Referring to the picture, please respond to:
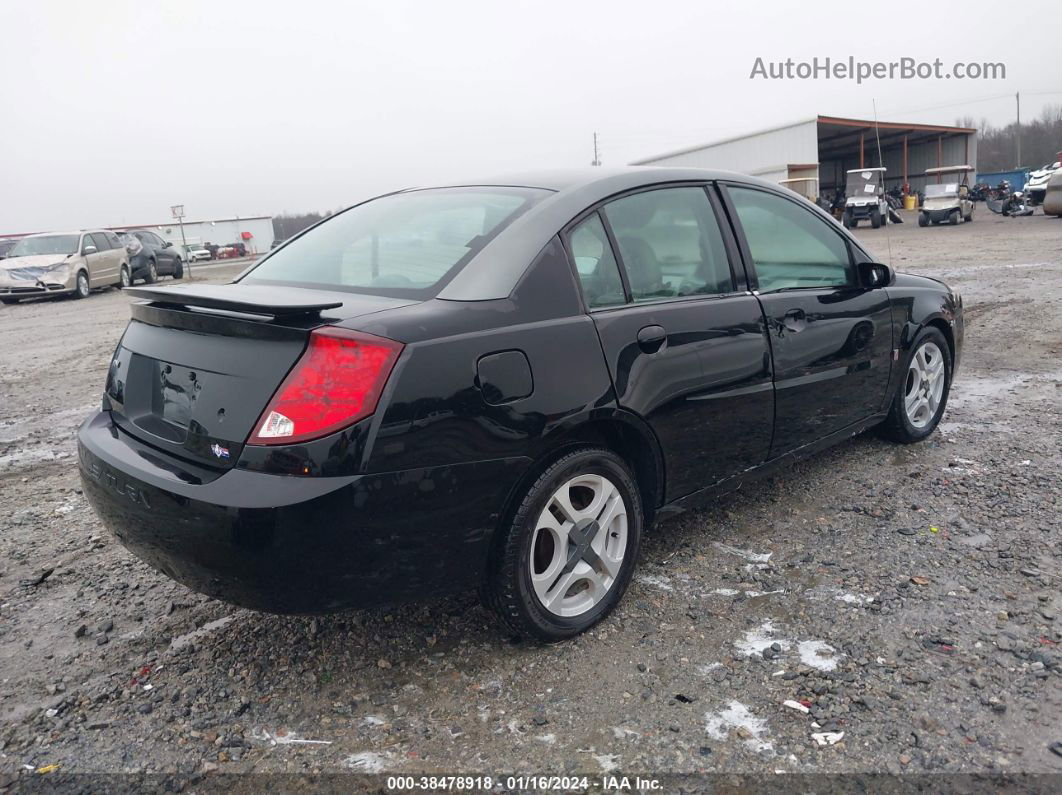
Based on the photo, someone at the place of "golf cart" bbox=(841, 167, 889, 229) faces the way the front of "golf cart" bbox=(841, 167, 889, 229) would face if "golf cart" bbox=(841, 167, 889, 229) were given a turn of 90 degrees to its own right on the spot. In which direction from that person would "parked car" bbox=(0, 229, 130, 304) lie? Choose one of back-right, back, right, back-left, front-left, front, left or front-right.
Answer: front-left

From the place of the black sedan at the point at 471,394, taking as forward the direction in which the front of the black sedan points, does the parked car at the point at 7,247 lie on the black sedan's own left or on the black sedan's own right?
on the black sedan's own left

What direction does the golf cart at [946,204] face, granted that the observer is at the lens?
facing the viewer and to the left of the viewer

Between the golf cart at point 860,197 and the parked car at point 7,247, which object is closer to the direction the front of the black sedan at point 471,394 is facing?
the golf cart

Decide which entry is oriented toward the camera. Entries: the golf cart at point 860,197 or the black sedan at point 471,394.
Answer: the golf cart

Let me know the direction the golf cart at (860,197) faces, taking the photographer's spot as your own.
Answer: facing the viewer

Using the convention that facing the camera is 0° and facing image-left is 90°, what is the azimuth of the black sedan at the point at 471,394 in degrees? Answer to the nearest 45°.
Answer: approximately 225°

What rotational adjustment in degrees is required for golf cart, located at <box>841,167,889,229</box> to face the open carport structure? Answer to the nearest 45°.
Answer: approximately 180°

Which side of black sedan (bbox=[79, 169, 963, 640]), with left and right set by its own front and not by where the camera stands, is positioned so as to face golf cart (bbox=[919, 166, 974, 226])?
front

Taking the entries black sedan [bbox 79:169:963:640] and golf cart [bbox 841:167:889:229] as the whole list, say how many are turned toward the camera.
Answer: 1

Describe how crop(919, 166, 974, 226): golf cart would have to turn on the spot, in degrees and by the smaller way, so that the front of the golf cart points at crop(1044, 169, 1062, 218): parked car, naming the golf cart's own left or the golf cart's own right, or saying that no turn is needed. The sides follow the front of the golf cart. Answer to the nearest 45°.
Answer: approximately 90° to the golf cart's own left

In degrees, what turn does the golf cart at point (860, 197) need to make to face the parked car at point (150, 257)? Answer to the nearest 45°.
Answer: approximately 45° to its right

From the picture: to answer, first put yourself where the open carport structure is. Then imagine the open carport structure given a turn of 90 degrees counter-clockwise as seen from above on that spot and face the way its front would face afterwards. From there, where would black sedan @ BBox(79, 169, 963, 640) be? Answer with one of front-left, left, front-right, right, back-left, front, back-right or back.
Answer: back-right

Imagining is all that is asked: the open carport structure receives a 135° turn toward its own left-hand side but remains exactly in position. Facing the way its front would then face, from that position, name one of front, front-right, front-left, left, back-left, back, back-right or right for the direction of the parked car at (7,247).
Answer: back-left
